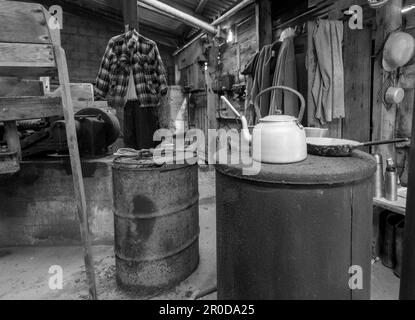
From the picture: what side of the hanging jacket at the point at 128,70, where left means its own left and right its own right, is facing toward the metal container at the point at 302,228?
front

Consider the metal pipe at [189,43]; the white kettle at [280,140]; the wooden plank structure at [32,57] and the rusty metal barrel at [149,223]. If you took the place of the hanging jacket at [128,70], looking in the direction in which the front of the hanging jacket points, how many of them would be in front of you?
3

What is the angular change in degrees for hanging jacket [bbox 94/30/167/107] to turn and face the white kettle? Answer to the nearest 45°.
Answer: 0° — it already faces it

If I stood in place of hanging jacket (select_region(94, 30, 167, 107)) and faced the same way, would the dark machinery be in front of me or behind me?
in front

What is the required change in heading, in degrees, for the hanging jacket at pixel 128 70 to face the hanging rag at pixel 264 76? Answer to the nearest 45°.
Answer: approximately 45° to its left

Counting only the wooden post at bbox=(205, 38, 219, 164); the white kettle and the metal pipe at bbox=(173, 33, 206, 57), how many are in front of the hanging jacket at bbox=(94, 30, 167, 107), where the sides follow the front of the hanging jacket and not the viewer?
1

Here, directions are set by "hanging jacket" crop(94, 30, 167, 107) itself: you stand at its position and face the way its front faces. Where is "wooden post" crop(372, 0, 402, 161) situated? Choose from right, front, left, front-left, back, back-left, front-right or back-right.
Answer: front-left

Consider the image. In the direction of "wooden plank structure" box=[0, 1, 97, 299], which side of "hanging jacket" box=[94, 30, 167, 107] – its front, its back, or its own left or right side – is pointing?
front

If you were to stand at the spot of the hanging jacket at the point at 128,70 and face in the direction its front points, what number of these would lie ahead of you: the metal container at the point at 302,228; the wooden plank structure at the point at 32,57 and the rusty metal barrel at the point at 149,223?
3

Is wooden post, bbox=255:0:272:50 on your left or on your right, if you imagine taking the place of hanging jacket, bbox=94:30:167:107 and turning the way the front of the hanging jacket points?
on your left

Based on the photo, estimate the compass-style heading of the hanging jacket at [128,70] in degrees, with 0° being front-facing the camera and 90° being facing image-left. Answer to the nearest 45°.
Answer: approximately 0°
